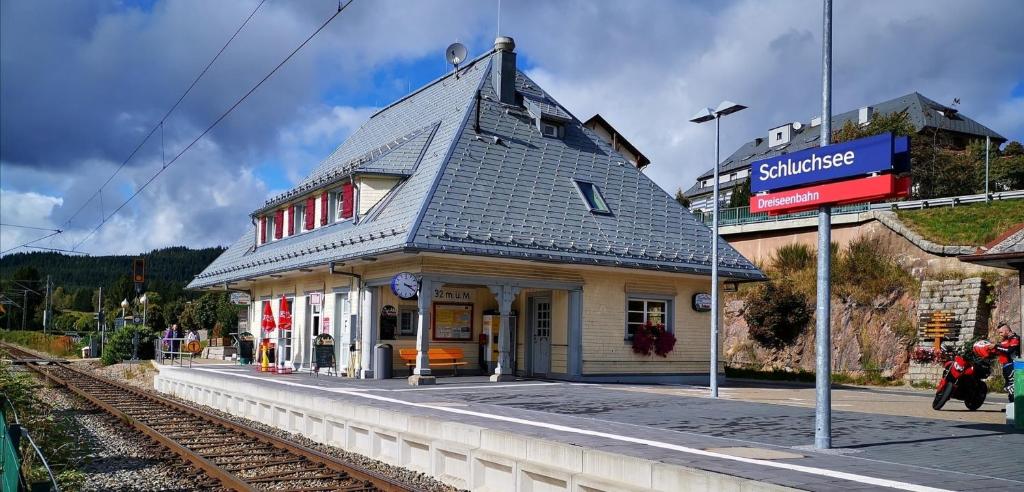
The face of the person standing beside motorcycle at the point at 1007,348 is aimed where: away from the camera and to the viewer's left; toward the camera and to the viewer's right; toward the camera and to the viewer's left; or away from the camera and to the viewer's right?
toward the camera and to the viewer's left

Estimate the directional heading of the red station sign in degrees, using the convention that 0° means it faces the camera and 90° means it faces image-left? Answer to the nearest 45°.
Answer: approximately 45°

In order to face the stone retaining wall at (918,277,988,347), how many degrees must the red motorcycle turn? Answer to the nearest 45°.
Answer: approximately 135° to its right

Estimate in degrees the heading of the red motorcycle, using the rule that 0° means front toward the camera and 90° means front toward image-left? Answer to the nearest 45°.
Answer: approximately 45°
